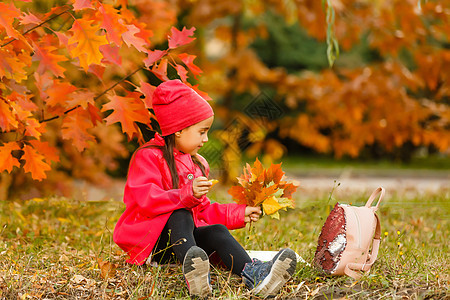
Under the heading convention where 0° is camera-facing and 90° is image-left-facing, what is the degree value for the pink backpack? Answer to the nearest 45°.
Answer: approximately 45°

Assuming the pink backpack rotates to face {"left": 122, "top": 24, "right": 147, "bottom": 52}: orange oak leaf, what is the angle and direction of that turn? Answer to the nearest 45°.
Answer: approximately 45° to its right

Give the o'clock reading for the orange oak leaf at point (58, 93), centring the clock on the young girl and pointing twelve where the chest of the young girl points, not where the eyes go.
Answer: The orange oak leaf is roughly at 6 o'clock from the young girl.

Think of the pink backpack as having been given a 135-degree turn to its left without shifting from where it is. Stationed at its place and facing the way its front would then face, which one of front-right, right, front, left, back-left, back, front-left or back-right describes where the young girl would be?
back

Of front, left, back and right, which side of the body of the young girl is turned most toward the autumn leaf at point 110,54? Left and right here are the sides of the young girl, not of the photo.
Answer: back

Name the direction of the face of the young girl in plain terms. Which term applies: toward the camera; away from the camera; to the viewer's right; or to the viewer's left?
to the viewer's right

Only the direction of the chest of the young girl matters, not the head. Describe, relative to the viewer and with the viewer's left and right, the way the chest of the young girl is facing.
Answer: facing the viewer and to the right of the viewer

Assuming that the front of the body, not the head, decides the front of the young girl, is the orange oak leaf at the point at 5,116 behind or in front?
behind

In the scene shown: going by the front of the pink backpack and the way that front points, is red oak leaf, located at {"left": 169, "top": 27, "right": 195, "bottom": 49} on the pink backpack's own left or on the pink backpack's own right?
on the pink backpack's own right
